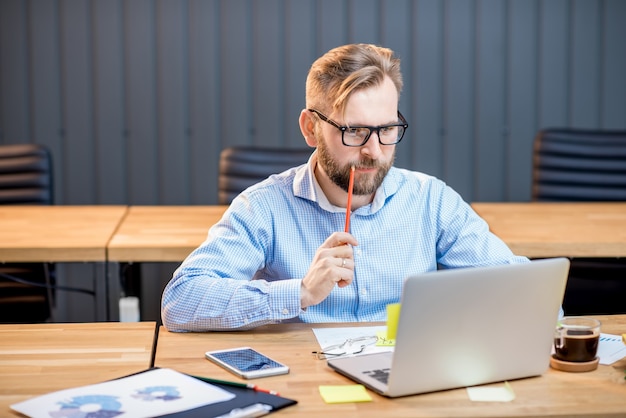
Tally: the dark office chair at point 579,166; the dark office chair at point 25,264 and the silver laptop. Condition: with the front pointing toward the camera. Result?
2

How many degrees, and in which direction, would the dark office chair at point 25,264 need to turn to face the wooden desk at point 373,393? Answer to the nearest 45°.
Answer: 0° — it already faces it

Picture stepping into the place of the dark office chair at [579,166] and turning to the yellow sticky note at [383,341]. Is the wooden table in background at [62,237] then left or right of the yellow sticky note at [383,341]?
right

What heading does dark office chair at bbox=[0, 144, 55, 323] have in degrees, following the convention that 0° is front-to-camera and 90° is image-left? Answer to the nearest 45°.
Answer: approximately 0°

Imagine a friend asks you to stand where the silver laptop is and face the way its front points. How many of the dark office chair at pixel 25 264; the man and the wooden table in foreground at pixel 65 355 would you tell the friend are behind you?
0

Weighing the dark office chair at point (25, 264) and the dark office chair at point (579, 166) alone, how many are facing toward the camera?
2

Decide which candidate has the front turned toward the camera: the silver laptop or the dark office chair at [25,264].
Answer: the dark office chair

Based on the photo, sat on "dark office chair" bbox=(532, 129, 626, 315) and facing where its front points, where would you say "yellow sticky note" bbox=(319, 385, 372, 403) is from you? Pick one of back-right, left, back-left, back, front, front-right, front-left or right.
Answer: front

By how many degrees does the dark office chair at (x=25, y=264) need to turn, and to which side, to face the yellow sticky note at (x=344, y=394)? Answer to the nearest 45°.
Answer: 0° — it already faces it

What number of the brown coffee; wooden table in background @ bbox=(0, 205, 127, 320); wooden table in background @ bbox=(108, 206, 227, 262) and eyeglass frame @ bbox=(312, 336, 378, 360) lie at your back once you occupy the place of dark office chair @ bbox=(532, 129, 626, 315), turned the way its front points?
0

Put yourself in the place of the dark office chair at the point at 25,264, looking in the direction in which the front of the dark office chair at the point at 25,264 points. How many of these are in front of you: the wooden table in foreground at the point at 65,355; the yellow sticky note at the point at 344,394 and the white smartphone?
3

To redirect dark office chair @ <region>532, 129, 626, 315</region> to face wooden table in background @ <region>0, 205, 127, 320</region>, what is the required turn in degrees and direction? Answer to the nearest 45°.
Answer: approximately 45° to its right

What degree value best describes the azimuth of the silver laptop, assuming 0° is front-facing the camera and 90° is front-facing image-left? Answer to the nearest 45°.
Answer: approximately 135°

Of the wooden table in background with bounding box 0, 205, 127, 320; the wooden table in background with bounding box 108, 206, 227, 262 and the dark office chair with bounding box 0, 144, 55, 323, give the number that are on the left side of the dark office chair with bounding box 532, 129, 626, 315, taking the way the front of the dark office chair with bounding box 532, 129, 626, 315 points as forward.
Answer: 0

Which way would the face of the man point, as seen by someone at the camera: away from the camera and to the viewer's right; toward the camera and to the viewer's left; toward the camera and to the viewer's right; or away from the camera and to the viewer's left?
toward the camera and to the viewer's right

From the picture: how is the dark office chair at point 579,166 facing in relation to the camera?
toward the camera

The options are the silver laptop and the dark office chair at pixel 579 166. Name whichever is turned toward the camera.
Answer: the dark office chair

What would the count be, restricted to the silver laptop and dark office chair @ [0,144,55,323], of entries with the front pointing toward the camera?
1
